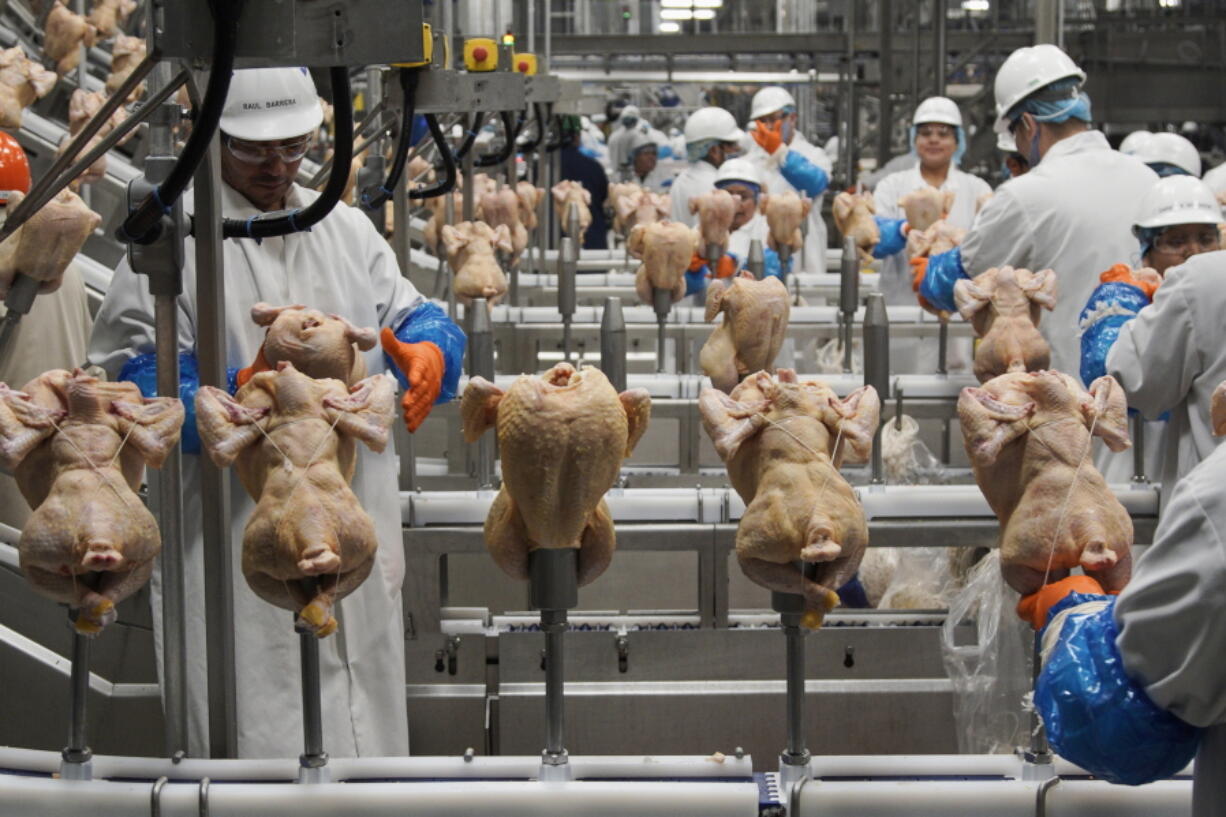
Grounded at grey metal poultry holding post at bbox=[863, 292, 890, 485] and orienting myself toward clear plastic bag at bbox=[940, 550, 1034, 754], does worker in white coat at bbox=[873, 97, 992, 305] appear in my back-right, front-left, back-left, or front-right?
back-left

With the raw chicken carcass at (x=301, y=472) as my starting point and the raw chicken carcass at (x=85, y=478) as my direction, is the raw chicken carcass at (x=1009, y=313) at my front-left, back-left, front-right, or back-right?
back-right

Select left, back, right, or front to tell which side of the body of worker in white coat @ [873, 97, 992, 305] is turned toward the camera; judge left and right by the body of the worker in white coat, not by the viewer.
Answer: front

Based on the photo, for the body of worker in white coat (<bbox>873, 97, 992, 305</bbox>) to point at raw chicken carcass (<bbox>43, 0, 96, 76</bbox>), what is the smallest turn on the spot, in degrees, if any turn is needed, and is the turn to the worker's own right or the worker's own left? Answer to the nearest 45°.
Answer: approximately 90° to the worker's own right
